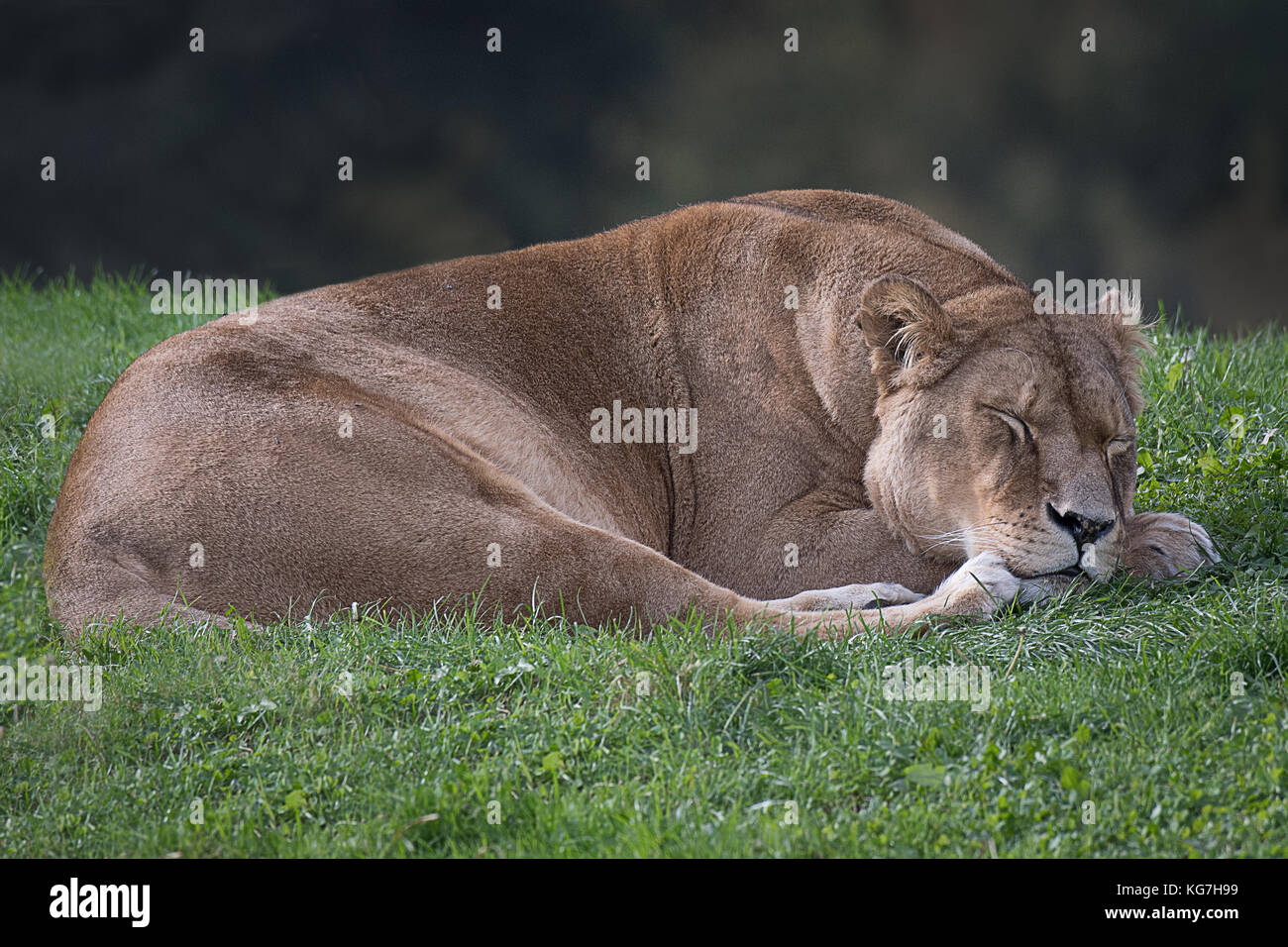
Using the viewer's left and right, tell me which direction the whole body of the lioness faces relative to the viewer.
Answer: facing to the right of the viewer
